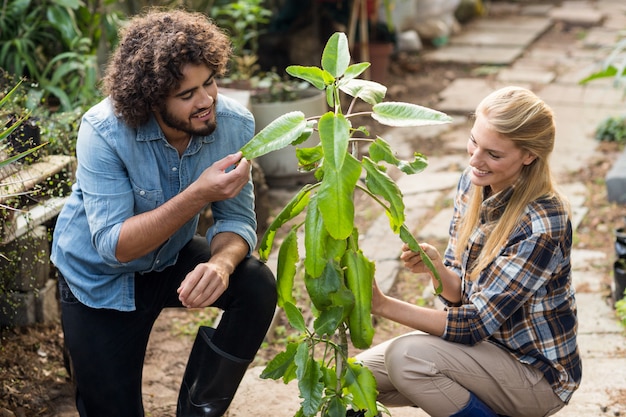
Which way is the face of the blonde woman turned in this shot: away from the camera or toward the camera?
toward the camera

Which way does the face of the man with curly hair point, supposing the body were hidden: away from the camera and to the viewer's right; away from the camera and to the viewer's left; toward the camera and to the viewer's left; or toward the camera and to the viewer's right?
toward the camera and to the viewer's right

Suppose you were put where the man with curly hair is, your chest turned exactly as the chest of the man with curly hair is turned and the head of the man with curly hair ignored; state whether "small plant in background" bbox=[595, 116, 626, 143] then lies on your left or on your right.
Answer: on your left

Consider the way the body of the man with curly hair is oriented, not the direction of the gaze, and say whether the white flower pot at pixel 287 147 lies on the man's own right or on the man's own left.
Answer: on the man's own left

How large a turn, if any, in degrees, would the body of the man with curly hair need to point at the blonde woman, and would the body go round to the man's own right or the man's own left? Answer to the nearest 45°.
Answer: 0° — they already face them

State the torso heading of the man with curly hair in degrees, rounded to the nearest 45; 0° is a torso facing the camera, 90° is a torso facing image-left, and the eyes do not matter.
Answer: approximately 315°

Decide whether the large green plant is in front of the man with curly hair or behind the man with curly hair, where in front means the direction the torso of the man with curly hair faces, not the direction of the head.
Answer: in front

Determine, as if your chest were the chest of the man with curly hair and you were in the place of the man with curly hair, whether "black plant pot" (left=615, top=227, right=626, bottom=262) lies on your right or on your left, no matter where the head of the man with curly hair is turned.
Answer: on your left

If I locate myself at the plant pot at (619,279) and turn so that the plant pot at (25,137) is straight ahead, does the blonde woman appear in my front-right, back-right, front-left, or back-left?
front-left

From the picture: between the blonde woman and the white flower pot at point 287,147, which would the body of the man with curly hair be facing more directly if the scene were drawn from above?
the blonde woman

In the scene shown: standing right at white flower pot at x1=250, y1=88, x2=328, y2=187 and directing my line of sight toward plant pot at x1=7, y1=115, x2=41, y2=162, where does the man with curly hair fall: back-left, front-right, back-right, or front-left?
front-left
